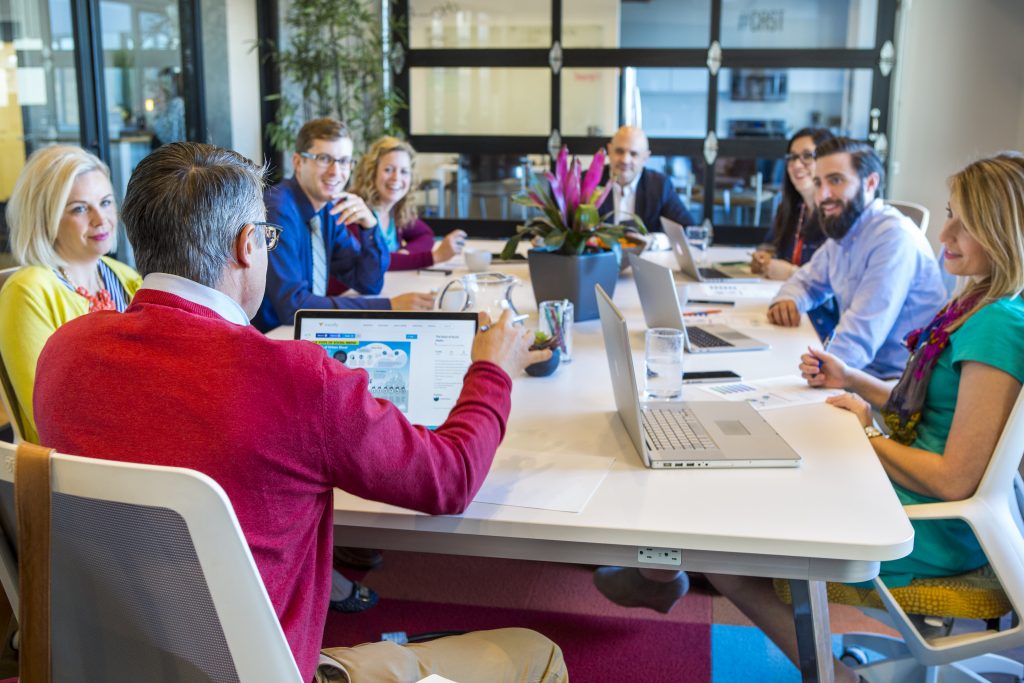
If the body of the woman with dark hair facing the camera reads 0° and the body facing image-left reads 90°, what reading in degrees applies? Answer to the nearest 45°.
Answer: approximately 45°

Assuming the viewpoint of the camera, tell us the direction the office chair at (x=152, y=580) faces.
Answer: facing away from the viewer and to the right of the viewer

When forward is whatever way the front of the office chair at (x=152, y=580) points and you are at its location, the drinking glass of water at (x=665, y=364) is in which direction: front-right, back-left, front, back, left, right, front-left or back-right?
front

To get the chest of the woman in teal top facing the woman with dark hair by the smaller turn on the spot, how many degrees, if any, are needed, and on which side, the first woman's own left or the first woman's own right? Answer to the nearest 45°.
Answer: approximately 90° to the first woman's own right

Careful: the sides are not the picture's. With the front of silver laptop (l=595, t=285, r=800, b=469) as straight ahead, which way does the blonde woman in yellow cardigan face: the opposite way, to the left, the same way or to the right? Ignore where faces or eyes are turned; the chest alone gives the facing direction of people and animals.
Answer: the same way

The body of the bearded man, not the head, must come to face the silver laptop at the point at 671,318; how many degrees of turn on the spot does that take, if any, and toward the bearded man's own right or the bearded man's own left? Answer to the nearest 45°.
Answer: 0° — they already face it

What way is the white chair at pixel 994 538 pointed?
to the viewer's left

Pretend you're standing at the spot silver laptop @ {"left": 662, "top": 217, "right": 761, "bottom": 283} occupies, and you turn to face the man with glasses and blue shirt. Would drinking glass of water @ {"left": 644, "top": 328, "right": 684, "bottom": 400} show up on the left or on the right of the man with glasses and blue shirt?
left

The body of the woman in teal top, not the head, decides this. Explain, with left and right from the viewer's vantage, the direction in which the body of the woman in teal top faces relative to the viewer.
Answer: facing to the left of the viewer

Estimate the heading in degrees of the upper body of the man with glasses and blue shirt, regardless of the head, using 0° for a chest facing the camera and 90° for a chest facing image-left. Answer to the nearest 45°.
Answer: approximately 315°

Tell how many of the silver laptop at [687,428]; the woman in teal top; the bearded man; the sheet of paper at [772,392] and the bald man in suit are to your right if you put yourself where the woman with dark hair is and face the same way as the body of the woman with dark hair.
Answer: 1

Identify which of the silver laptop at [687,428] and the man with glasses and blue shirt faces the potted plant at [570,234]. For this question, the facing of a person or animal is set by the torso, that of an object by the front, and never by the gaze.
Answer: the man with glasses and blue shirt

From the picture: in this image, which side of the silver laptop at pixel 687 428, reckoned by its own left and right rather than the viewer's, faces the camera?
right

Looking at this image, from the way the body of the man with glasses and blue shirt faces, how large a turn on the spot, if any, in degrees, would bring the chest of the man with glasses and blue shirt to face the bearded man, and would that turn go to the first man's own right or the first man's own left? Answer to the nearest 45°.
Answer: approximately 45° to the first man's own left

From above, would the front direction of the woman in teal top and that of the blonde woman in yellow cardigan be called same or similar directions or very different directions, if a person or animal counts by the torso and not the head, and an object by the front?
very different directions

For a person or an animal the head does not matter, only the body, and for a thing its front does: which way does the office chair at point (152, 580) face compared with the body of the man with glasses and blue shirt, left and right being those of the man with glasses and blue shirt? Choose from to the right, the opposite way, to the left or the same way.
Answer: to the left

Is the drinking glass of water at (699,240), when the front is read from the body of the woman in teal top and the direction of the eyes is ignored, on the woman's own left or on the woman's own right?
on the woman's own right

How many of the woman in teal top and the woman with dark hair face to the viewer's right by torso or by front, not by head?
0
